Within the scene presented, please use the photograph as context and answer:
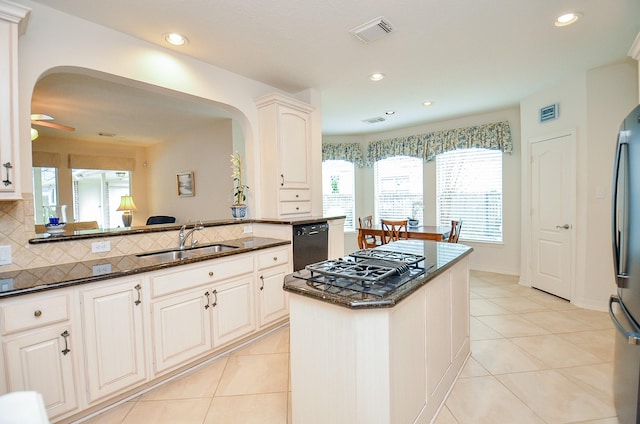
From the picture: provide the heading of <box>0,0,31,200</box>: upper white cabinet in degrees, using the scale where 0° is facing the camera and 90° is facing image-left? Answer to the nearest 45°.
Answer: approximately 315°

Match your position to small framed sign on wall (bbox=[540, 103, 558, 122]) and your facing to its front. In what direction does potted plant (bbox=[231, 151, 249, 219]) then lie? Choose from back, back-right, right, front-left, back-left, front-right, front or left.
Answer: front

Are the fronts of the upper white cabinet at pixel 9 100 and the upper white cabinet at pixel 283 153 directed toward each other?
no

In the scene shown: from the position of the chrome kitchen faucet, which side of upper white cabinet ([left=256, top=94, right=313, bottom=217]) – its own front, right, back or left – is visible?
right

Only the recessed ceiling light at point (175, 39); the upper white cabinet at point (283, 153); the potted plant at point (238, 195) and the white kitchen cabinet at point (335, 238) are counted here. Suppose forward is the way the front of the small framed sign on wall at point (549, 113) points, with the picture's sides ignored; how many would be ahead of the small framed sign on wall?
4

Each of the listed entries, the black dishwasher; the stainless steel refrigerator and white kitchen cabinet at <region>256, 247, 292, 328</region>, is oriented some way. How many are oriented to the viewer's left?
1

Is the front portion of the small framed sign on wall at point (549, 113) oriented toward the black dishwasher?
yes

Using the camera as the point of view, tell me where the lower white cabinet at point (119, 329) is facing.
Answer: facing the viewer and to the right of the viewer

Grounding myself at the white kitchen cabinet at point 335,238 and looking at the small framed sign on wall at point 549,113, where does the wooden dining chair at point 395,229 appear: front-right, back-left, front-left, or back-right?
front-left

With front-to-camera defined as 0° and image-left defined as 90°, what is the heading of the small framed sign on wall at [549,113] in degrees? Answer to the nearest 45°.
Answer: approximately 45°

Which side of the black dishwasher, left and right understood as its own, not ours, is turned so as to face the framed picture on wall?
back

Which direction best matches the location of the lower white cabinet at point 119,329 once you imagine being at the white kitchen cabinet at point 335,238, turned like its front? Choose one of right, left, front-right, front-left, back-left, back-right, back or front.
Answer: right

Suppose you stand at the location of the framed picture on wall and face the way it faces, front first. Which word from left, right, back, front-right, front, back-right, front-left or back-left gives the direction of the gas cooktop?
front-left

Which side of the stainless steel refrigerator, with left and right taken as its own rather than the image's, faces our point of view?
left

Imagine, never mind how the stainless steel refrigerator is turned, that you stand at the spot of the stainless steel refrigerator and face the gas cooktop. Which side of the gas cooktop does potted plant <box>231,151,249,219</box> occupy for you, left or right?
right
